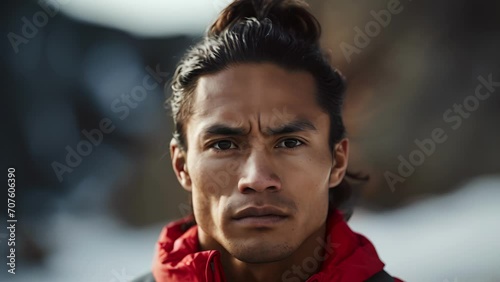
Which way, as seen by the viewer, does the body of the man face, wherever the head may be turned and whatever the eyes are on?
toward the camera

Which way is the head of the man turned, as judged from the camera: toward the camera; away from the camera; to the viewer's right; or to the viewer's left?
toward the camera
